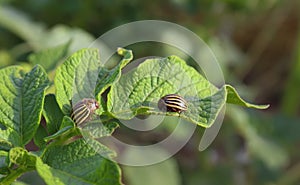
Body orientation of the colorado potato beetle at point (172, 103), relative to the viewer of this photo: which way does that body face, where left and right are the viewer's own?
facing to the left of the viewer
